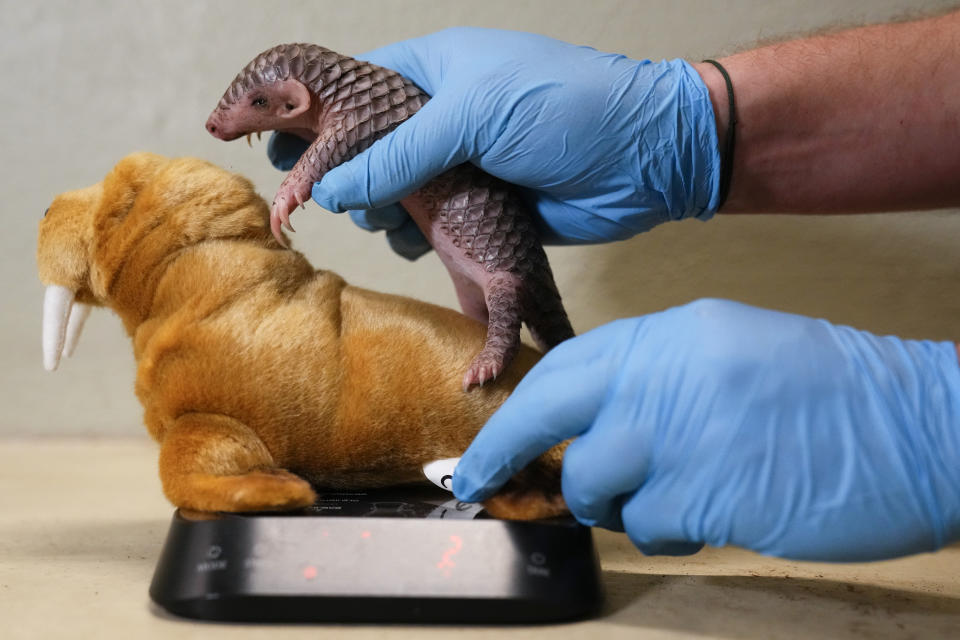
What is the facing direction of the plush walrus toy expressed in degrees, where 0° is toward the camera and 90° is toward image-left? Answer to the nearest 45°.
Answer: approximately 90°

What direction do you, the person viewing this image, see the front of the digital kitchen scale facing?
facing the viewer
